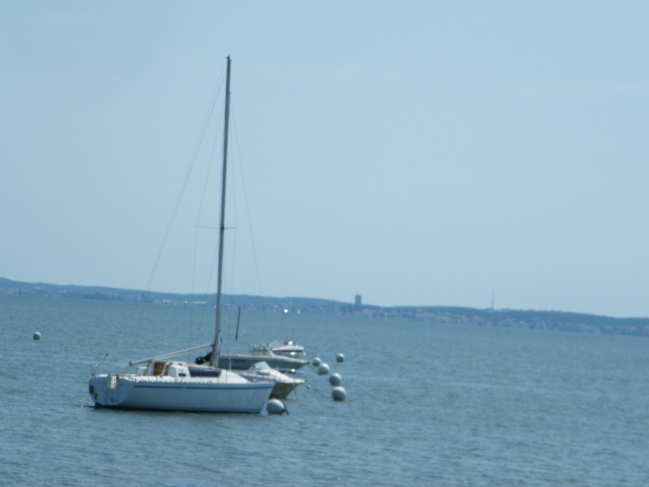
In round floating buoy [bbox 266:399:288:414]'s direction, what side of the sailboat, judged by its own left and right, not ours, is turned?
front

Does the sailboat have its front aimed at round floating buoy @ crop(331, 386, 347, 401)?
yes

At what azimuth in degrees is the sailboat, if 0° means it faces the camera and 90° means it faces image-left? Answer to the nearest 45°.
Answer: approximately 225°

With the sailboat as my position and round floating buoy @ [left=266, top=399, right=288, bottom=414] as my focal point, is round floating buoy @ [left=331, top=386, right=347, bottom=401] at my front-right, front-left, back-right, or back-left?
front-left

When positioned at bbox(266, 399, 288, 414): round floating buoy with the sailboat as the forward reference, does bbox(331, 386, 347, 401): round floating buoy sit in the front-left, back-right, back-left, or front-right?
back-right
